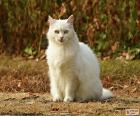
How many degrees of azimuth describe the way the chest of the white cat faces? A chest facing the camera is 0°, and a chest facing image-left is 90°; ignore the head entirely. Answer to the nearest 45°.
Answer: approximately 45°
